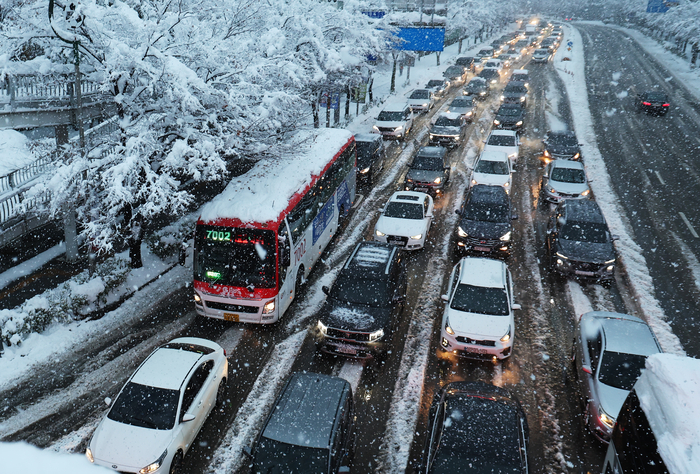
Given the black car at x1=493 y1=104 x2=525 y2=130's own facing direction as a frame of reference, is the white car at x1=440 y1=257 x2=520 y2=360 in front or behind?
in front

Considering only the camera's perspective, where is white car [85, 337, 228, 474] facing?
facing the viewer and to the left of the viewer

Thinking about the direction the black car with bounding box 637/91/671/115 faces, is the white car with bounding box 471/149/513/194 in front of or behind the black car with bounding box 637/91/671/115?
behind

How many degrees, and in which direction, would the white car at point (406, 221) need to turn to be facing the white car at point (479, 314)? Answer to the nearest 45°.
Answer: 0° — it already faces it

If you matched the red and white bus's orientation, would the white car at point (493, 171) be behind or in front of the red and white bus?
behind

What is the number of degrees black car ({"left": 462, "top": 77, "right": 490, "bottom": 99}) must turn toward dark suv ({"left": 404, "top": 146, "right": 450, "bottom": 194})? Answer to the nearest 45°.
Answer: approximately 45° to its left

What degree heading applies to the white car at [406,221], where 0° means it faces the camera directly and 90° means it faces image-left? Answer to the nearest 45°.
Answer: approximately 0°

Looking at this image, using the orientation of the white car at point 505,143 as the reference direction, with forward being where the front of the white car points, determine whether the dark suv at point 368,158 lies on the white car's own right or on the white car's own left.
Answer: on the white car's own right

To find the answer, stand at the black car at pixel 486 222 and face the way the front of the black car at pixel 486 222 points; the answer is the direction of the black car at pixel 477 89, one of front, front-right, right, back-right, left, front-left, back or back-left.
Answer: back

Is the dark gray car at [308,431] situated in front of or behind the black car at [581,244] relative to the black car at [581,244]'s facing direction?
in front

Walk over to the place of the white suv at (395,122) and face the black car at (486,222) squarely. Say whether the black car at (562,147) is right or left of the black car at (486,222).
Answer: left

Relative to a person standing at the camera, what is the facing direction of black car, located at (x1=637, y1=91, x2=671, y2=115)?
facing away from the viewer
